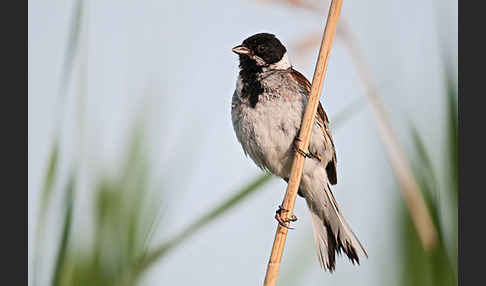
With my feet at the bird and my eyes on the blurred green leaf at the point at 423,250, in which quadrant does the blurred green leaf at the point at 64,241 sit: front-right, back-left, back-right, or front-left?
front-right

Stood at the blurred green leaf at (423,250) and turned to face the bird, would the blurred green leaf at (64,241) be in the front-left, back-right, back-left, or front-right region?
front-left

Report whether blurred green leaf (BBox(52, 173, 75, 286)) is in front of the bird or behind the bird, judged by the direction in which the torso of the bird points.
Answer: in front

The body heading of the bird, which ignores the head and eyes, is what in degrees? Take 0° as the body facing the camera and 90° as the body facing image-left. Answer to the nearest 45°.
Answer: approximately 45°
